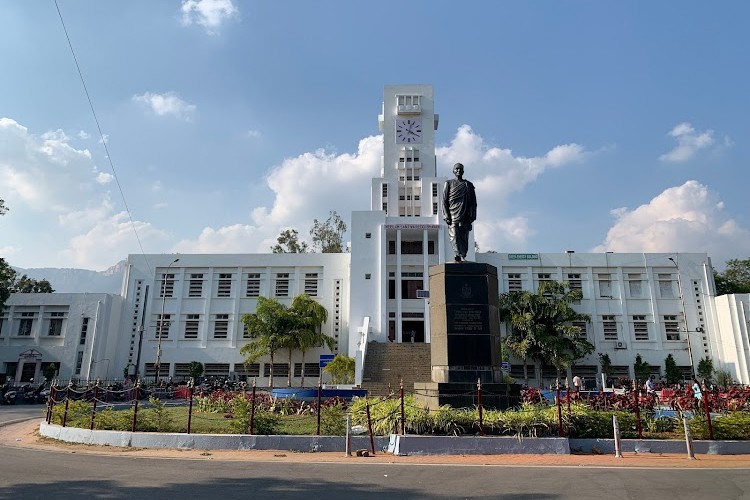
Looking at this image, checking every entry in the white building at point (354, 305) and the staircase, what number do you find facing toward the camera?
2

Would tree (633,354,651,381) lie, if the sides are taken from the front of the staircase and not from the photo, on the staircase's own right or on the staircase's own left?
on the staircase's own left

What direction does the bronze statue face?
toward the camera

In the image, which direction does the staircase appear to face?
toward the camera

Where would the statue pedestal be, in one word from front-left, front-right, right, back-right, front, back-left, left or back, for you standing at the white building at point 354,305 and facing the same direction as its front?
front

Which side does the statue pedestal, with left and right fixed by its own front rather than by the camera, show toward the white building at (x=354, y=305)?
back

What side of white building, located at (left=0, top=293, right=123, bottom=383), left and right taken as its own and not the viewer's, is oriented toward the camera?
front

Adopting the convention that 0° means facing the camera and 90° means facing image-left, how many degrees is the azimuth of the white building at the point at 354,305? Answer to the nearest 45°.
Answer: approximately 0°

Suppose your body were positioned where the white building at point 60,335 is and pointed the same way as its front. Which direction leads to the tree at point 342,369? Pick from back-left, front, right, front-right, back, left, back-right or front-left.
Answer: front-left

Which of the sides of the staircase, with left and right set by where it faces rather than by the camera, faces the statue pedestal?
front

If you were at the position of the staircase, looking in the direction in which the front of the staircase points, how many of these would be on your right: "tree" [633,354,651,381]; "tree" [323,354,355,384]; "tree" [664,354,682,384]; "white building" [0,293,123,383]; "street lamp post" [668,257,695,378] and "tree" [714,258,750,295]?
2

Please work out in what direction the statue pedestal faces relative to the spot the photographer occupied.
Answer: facing the viewer

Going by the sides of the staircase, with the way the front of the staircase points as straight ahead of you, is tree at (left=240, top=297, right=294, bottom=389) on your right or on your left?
on your right

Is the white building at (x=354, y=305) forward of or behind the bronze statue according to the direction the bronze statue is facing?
behind
